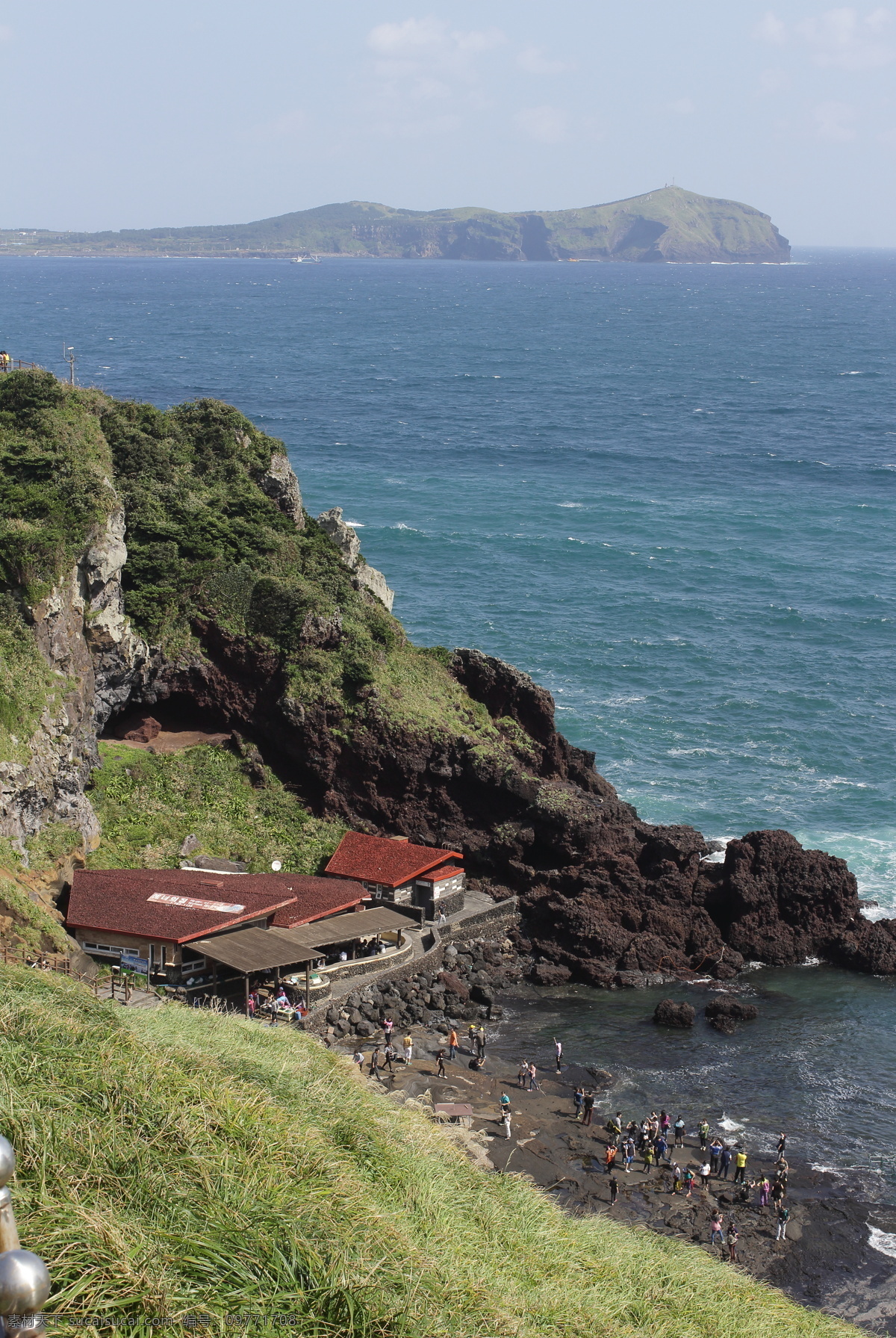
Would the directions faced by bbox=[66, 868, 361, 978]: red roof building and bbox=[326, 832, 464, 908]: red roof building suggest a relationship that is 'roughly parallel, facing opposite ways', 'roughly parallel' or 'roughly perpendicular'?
roughly parallel

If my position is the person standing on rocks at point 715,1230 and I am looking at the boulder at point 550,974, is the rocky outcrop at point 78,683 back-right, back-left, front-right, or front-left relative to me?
front-left

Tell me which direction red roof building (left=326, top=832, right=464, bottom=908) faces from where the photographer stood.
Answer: facing the viewer and to the right of the viewer

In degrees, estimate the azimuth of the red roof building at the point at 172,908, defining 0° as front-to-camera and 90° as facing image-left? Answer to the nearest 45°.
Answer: approximately 315°

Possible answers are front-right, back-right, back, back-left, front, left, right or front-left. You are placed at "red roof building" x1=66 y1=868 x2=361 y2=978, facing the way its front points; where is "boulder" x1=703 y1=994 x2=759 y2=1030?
front-left

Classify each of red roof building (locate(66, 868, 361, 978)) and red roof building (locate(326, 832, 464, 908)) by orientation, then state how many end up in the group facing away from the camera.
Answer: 0

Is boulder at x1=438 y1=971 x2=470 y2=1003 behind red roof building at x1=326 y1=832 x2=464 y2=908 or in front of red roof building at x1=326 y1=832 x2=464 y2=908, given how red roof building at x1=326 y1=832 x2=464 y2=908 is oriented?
in front

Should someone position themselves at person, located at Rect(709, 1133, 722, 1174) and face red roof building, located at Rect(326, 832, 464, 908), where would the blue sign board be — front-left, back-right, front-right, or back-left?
front-left

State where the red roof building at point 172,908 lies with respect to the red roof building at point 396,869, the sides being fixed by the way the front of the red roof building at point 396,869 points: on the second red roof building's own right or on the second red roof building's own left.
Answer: on the second red roof building's own right

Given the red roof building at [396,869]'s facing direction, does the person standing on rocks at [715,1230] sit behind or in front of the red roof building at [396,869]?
in front

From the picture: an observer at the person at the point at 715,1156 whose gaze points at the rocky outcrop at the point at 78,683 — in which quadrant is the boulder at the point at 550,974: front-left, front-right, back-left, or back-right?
front-right

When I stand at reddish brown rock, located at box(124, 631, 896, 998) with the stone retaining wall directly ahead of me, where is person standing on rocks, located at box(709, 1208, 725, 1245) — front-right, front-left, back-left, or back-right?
front-left

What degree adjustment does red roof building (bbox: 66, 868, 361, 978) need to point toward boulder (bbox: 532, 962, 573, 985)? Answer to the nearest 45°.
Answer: approximately 45° to its left

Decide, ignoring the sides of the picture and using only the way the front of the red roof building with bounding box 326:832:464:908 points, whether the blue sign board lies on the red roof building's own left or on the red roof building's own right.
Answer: on the red roof building's own right
